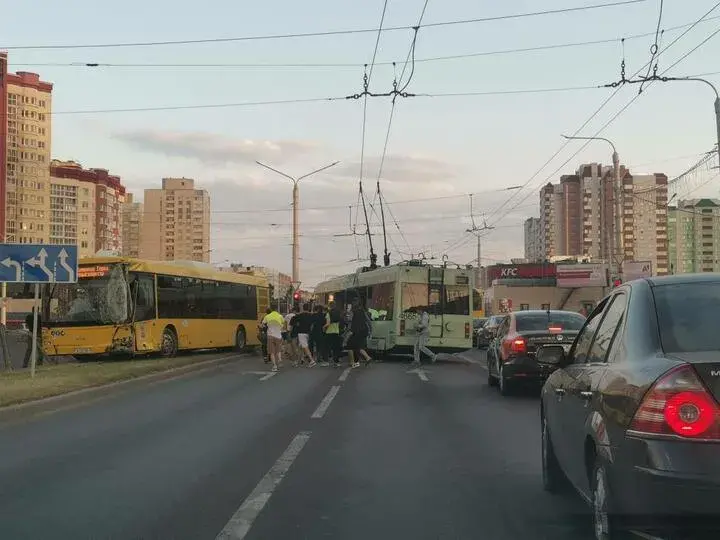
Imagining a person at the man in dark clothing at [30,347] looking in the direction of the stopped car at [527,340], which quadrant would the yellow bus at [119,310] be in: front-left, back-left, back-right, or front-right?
front-left

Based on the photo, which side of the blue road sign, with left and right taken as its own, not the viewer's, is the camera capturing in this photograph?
front

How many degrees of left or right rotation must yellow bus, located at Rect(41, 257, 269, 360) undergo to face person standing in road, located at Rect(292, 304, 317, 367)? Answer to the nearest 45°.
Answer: approximately 135° to its left

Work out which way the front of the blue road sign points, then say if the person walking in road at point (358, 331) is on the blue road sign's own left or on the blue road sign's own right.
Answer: on the blue road sign's own left

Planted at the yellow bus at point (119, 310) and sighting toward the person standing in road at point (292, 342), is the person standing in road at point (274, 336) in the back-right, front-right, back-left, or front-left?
front-right

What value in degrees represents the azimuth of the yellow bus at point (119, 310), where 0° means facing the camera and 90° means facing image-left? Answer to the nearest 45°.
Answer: approximately 45°

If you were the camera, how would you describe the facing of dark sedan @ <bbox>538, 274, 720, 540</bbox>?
facing away from the viewer and to the left of the viewer

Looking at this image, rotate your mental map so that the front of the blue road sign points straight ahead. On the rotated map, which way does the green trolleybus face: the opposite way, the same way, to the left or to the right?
the opposite way

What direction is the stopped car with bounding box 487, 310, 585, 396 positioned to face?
away from the camera
